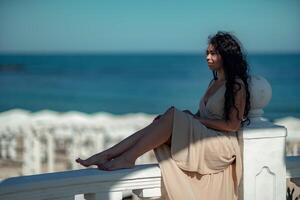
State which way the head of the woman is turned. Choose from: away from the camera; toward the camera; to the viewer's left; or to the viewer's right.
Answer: to the viewer's left

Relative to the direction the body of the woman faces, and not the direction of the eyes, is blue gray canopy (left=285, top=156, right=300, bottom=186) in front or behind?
behind

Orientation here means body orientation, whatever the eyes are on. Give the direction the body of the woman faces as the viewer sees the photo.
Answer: to the viewer's left
